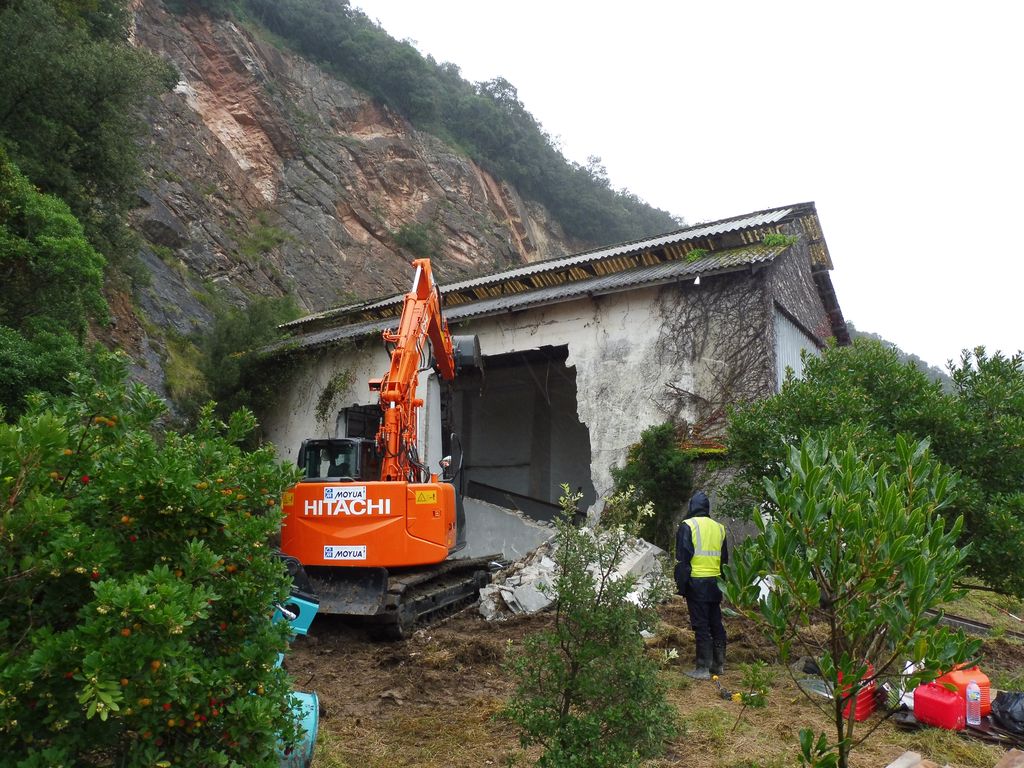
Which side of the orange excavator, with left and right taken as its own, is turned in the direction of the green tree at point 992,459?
right

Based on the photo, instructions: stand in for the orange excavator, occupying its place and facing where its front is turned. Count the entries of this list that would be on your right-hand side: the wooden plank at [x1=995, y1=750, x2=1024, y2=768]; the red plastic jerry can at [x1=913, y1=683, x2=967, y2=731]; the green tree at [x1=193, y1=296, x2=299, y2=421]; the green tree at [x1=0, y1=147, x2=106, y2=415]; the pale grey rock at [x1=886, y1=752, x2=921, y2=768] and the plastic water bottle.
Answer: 4

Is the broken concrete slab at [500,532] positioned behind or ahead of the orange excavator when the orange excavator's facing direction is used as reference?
ahead

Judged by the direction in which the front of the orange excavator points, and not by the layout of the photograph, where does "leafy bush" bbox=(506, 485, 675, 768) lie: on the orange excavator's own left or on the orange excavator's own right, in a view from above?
on the orange excavator's own right

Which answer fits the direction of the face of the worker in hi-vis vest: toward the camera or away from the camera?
away from the camera

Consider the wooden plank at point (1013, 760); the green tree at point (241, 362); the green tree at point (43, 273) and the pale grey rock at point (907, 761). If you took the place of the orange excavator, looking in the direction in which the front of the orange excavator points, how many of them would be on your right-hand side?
2

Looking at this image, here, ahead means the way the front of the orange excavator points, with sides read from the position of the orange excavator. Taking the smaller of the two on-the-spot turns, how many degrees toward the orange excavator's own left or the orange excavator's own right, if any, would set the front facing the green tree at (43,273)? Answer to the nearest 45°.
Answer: approximately 90° to the orange excavator's own left

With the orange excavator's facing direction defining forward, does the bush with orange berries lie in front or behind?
behind

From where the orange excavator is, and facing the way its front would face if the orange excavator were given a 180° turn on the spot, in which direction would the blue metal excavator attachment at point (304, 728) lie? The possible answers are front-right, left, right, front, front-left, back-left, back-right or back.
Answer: front-left

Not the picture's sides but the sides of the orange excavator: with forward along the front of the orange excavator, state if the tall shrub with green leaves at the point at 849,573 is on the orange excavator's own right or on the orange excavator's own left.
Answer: on the orange excavator's own right

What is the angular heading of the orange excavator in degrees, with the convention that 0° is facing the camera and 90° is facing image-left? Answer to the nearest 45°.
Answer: approximately 225°

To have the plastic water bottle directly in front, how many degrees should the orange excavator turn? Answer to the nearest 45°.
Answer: approximately 90° to its right

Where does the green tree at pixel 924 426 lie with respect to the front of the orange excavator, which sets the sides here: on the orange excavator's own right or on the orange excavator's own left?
on the orange excavator's own right

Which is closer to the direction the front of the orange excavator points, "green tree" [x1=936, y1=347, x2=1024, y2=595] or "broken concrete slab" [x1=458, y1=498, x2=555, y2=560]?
the broken concrete slab

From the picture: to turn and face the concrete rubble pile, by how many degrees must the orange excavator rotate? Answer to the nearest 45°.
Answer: approximately 90° to its right

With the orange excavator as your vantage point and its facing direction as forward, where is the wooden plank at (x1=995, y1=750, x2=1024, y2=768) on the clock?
The wooden plank is roughly at 5 o'clock from the orange excavator.
